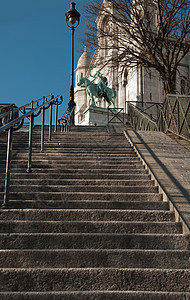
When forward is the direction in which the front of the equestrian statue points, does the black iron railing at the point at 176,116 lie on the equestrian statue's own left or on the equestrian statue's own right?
on the equestrian statue's own left

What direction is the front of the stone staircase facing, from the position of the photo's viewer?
facing the viewer

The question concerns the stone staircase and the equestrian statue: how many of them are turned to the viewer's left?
1

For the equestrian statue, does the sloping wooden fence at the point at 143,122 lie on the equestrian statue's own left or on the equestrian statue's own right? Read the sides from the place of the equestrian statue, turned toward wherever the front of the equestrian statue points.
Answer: on the equestrian statue's own left

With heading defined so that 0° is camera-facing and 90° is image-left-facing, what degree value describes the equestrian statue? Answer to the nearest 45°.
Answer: approximately 90°

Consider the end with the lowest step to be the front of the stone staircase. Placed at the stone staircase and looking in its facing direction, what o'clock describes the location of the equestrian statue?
The equestrian statue is roughly at 6 o'clock from the stone staircase.

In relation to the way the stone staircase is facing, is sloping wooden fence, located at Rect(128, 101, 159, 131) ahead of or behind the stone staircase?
behind

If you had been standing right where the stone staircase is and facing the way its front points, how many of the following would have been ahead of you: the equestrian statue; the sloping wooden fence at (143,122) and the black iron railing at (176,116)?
0

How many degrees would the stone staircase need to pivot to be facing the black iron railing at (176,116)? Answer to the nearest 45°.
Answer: approximately 135° to its left
